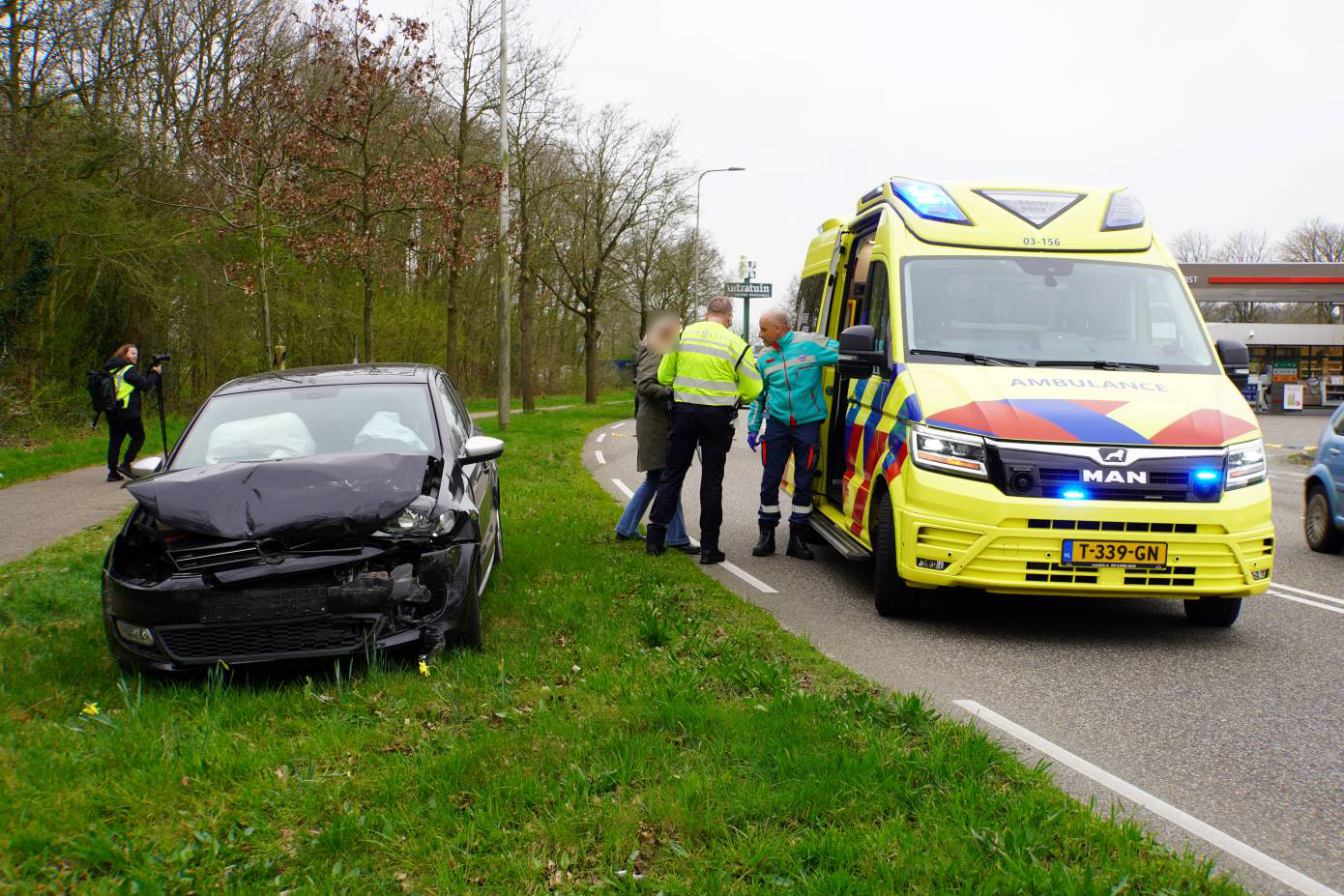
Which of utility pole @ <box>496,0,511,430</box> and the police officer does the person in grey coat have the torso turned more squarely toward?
the police officer

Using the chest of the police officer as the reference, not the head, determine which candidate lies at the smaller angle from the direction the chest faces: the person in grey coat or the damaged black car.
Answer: the person in grey coat

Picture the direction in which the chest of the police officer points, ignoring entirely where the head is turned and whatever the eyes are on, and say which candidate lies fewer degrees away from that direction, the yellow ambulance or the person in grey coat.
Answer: the person in grey coat

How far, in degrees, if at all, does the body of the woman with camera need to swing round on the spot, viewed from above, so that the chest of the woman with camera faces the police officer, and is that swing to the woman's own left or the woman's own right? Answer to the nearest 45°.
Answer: approximately 45° to the woman's own right

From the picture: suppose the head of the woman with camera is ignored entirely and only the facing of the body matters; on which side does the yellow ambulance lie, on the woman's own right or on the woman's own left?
on the woman's own right

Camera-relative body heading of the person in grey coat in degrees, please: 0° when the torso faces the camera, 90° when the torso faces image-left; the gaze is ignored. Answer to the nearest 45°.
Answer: approximately 270°

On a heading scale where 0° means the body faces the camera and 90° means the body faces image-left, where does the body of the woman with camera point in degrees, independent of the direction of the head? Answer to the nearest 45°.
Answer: approximately 270°

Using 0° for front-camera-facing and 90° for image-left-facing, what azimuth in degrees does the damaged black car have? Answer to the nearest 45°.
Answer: approximately 0°

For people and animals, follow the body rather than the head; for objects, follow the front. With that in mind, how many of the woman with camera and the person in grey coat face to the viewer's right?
2

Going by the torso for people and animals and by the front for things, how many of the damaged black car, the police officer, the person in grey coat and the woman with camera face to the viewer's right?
2

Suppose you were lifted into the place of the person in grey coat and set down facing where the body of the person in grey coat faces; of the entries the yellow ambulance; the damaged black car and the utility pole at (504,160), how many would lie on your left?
1
